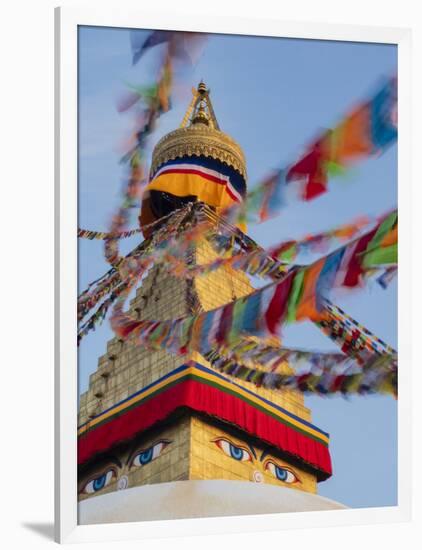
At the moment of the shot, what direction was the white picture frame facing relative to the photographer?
facing the viewer and to the right of the viewer
